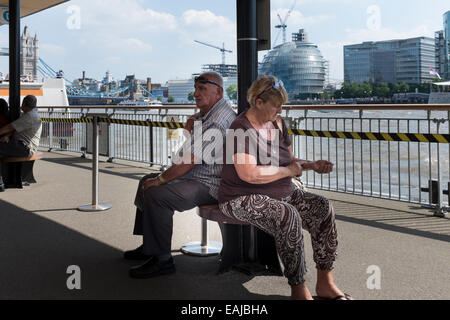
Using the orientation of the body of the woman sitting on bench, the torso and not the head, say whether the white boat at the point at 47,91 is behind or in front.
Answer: behind

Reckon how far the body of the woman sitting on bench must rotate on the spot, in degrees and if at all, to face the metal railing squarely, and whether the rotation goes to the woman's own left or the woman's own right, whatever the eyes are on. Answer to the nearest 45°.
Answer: approximately 135° to the woman's own left

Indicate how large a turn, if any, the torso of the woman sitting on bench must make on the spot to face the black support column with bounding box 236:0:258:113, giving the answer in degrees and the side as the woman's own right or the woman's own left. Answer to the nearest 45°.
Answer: approximately 135° to the woman's own left

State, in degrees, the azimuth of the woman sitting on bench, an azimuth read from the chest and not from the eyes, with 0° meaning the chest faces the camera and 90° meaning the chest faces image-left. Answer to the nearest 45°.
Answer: approximately 315°

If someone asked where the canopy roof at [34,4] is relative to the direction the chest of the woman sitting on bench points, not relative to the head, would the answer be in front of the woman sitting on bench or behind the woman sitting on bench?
behind
